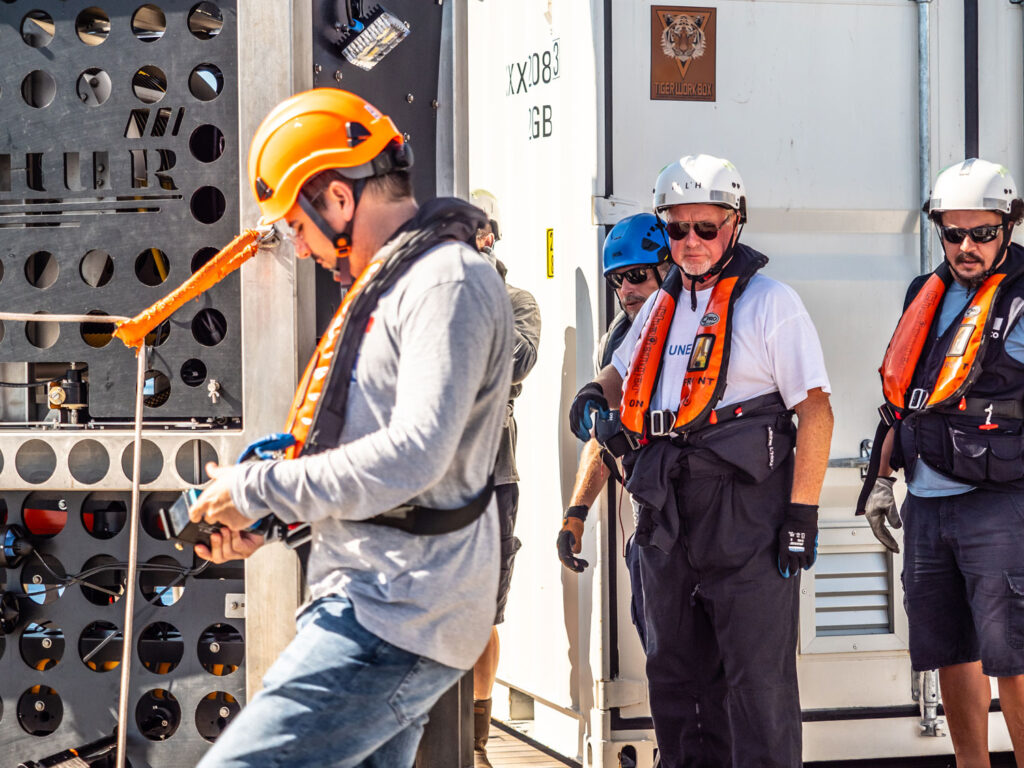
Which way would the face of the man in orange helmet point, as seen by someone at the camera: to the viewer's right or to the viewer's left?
to the viewer's left

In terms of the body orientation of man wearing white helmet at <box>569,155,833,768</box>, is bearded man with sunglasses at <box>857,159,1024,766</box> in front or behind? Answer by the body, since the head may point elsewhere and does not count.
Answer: behind

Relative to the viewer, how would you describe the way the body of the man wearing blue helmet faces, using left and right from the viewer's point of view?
facing the viewer and to the left of the viewer

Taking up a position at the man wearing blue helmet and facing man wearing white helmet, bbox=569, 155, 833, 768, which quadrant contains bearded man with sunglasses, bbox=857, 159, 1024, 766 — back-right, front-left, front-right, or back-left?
front-left

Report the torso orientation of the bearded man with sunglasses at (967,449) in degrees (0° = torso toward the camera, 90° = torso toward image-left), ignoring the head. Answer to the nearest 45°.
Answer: approximately 45°

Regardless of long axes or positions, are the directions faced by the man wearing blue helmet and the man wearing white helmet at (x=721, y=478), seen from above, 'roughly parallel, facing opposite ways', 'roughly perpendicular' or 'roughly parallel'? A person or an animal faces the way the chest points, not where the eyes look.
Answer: roughly parallel

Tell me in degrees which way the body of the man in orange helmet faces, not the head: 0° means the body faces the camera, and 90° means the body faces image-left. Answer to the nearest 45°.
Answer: approximately 90°

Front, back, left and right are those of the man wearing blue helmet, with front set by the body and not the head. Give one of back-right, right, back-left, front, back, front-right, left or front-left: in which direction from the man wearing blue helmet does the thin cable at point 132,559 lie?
front

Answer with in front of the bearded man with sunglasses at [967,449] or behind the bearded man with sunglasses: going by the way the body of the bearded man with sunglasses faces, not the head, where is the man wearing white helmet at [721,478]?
in front

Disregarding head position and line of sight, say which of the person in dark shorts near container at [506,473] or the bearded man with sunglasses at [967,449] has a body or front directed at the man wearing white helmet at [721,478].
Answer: the bearded man with sunglasses

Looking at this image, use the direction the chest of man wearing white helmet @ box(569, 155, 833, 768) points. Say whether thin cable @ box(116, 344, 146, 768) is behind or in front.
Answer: in front

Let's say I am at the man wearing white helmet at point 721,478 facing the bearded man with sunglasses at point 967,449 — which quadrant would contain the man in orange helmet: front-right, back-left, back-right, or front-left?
back-right

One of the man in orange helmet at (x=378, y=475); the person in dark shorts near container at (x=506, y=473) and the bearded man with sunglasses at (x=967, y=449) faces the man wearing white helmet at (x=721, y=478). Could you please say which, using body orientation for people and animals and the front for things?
the bearded man with sunglasses
